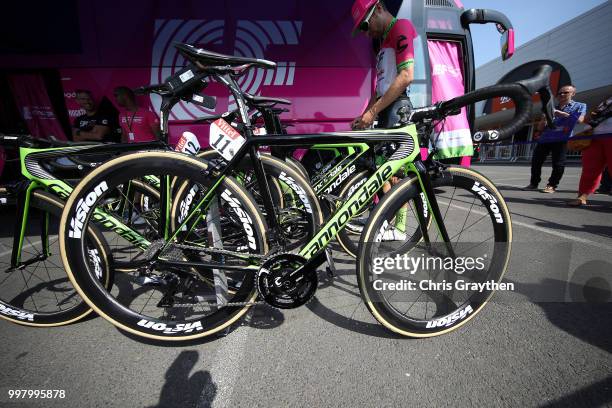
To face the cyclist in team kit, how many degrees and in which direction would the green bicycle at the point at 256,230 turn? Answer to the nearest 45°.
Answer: approximately 45° to its left

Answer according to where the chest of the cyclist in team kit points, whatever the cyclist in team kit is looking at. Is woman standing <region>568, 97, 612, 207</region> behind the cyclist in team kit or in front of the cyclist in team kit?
behind

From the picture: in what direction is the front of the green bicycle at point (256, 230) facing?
to the viewer's right

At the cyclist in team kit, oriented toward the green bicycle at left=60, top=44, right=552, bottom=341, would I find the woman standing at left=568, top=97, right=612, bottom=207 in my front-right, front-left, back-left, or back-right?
back-left

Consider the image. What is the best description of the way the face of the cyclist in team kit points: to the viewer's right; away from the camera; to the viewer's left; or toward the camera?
to the viewer's left

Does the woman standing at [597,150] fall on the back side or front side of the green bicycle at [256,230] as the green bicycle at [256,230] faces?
on the front side

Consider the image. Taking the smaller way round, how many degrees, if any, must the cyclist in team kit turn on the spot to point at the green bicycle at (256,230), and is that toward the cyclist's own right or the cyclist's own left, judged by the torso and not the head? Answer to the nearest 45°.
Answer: approximately 45° to the cyclist's own left
